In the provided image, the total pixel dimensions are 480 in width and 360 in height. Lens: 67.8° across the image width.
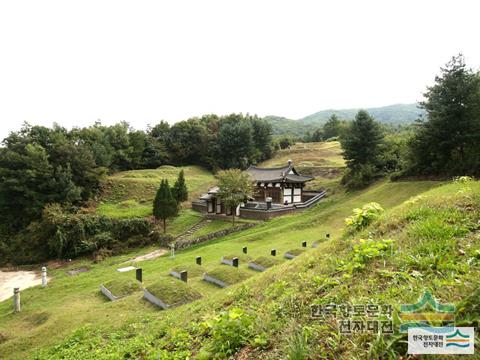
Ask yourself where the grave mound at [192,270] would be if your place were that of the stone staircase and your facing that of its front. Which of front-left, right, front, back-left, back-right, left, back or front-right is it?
front-left

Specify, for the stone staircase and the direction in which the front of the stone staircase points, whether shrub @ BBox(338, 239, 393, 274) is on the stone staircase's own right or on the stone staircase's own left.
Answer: on the stone staircase's own left

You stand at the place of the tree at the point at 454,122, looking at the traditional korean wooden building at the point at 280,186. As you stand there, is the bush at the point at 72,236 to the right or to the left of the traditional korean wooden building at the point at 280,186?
left

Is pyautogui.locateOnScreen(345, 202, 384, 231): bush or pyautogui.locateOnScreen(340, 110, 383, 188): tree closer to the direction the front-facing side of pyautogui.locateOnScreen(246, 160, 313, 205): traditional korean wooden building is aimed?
the bush

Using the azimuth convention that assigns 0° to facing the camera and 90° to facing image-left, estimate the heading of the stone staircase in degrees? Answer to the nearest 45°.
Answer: approximately 45°

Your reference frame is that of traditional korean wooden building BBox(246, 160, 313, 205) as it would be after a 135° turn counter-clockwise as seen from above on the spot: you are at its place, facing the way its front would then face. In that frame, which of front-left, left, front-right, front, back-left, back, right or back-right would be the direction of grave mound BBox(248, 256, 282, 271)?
right

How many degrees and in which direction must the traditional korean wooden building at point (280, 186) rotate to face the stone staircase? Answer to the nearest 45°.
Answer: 0° — it already faces it

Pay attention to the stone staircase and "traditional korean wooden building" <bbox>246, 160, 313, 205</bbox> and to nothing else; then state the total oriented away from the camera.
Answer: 0

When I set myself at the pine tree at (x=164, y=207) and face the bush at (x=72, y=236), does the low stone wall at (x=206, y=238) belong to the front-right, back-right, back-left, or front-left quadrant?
back-left

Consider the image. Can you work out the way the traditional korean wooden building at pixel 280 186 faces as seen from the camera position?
facing the viewer and to the left of the viewer

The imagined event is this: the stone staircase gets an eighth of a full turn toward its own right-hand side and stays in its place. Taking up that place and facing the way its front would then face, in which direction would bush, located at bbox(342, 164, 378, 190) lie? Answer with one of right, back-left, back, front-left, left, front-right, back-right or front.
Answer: back

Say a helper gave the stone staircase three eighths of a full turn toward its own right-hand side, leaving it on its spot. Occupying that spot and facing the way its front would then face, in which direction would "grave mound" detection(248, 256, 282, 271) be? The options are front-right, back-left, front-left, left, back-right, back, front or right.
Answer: back
